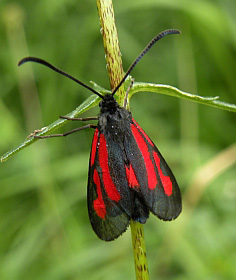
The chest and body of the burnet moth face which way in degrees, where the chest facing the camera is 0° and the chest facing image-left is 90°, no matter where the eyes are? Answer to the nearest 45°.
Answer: approximately 180°
